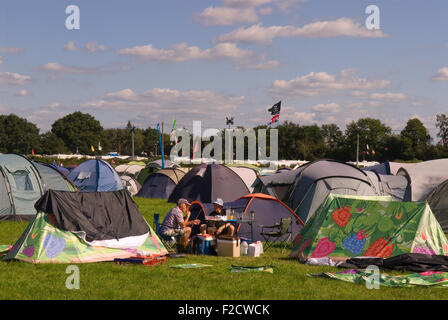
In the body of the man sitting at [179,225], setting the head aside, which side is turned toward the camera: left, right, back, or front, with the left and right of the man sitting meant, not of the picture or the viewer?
right

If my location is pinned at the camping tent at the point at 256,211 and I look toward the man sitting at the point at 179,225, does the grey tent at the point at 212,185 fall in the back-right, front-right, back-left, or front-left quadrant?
back-right

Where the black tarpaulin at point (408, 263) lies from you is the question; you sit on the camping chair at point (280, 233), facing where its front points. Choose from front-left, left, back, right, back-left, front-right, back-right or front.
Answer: back-left

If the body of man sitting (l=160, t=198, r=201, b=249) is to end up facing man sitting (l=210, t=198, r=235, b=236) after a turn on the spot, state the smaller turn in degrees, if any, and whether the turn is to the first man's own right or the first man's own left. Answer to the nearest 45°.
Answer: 0° — they already face them

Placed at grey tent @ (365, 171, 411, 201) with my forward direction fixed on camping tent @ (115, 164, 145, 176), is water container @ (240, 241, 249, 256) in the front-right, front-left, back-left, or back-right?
back-left

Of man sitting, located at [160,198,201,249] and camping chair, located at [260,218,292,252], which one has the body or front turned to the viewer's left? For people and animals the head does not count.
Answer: the camping chair

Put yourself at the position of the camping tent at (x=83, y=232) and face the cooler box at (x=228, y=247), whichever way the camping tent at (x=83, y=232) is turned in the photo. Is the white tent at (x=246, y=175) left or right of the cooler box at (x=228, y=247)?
left

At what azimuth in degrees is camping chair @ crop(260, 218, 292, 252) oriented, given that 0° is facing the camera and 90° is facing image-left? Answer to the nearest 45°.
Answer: approximately 90°

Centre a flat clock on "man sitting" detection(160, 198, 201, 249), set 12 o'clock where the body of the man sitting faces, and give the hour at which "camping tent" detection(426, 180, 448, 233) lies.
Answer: The camping tent is roughly at 11 o'clock from the man sitting.

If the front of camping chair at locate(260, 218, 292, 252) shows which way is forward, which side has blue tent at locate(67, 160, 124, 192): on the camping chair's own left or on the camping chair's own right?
on the camping chair's own right

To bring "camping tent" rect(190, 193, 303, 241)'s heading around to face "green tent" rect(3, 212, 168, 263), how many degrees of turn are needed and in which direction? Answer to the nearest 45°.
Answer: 0° — it already faces it

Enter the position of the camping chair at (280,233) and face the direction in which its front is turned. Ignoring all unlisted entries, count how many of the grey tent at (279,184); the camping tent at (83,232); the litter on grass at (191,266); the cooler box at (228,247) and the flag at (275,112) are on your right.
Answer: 2
